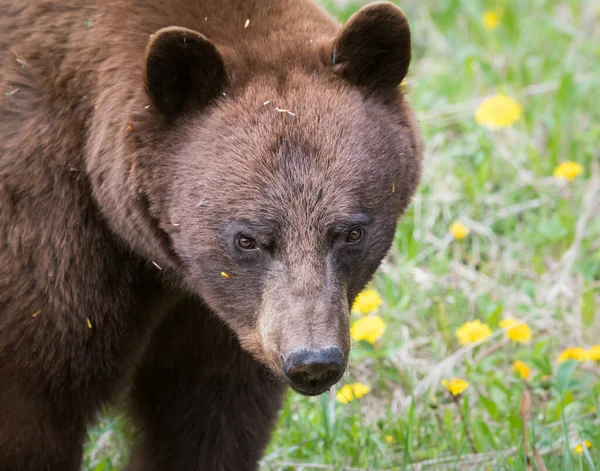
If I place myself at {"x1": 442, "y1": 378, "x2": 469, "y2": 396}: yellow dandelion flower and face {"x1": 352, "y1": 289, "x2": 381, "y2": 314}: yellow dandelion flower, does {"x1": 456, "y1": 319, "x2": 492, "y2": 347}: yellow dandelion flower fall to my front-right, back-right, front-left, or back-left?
front-right

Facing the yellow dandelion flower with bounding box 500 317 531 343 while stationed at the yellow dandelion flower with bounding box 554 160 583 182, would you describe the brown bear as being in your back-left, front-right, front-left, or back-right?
front-right

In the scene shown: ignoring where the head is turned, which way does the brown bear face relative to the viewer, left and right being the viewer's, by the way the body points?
facing the viewer and to the right of the viewer

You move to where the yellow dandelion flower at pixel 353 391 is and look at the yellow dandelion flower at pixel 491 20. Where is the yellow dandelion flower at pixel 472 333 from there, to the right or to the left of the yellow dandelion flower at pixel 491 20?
right

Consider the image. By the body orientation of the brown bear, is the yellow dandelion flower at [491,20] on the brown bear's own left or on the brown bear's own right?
on the brown bear's own left

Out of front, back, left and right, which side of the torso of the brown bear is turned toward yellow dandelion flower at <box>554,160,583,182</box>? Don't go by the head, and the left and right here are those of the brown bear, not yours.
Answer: left
